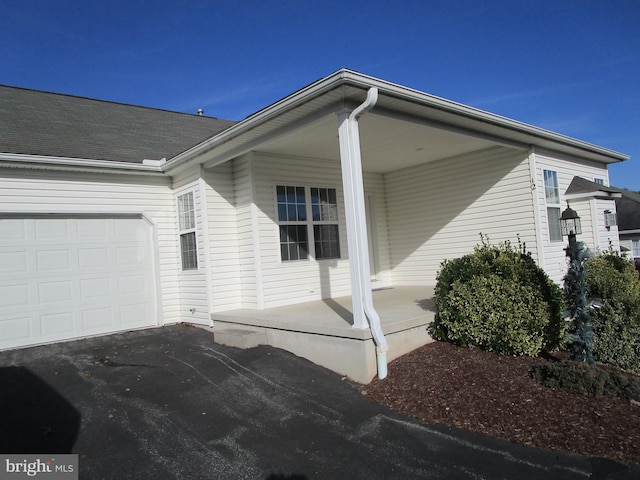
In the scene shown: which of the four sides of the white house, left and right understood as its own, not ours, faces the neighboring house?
left

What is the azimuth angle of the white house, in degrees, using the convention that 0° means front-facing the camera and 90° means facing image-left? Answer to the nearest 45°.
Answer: approximately 315°

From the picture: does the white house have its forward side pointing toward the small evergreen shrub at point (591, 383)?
yes
